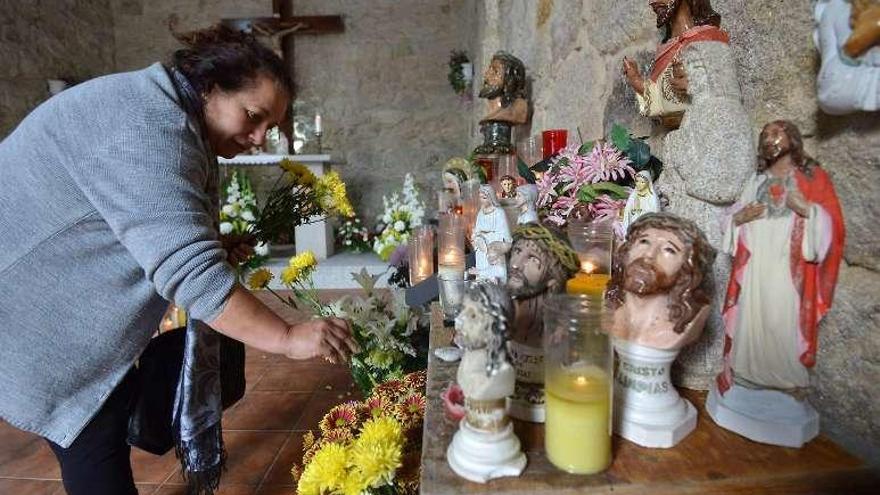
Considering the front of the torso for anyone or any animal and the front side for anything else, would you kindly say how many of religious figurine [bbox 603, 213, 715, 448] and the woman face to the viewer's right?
1

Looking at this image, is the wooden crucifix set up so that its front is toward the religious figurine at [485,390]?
yes

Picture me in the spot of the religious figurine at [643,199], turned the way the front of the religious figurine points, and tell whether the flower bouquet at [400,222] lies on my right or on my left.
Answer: on my right

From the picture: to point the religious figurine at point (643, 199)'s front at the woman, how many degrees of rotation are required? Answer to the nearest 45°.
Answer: approximately 45° to its right
